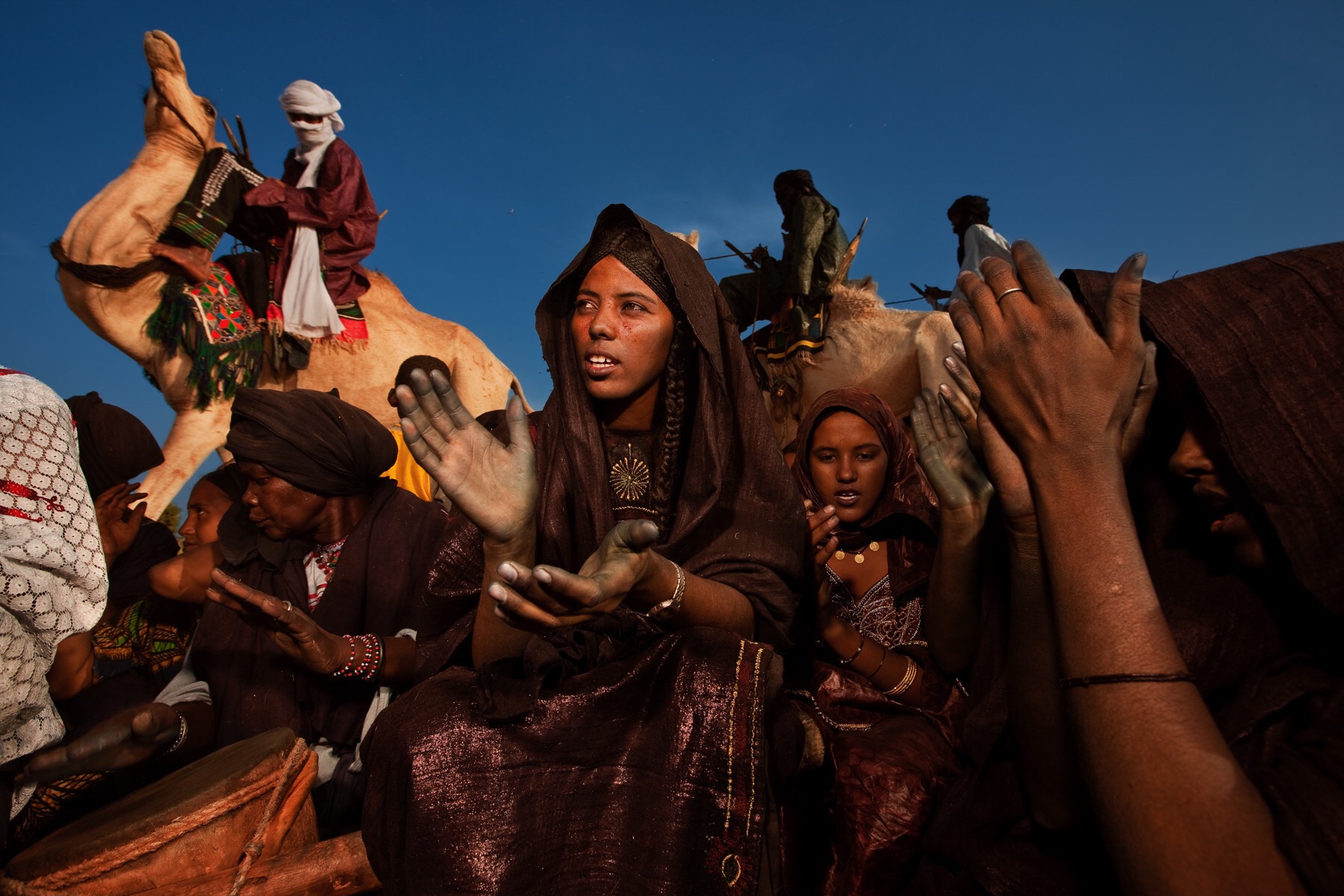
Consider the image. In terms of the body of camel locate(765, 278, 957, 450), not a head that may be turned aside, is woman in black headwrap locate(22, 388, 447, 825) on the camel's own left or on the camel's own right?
on the camel's own left

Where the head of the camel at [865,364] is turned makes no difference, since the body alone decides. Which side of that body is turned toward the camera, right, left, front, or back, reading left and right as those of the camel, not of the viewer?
left

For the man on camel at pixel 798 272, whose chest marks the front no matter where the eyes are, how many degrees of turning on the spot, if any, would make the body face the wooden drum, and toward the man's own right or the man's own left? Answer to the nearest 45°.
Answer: approximately 90° to the man's own left

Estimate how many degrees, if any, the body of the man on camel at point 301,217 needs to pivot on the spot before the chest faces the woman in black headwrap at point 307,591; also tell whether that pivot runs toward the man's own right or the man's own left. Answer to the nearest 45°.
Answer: approximately 45° to the man's own left

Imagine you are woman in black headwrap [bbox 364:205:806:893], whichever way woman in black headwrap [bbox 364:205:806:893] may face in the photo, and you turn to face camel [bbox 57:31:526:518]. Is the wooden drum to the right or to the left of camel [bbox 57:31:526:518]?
left

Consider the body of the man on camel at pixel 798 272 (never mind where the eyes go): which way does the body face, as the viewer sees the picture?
to the viewer's left

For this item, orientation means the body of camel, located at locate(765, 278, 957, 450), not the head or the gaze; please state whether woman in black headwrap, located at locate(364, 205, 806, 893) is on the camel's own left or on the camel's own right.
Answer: on the camel's own left

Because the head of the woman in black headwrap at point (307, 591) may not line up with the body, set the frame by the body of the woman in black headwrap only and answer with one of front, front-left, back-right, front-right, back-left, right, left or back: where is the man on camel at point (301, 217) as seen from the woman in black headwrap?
back-right

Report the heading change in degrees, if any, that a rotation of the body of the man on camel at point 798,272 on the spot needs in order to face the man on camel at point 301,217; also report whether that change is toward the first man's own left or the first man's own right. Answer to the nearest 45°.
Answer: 0° — they already face them

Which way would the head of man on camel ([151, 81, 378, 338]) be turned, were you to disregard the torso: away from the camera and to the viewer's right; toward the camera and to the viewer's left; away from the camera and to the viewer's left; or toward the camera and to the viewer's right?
toward the camera and to the viewer's left

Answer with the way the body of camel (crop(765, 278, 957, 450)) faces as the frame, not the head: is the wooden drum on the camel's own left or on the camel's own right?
on the camel's own left

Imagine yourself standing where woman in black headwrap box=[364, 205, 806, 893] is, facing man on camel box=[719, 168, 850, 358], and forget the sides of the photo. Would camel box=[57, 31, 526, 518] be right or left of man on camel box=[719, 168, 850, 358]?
left
